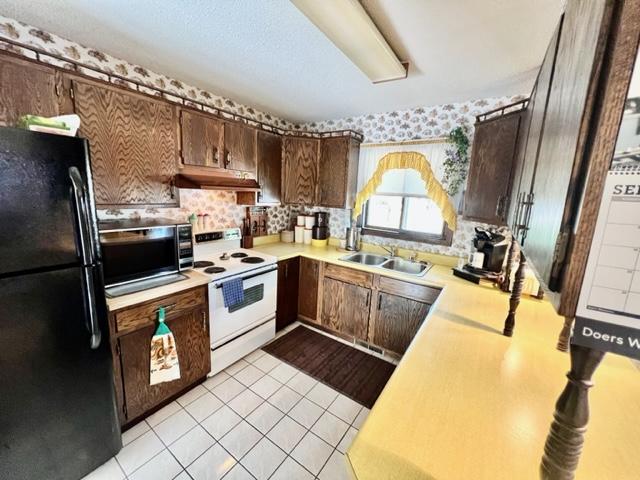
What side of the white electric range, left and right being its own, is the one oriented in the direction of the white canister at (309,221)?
left

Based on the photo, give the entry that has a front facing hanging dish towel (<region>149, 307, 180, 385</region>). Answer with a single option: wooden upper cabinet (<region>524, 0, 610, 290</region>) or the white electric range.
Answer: the wooden upper cabinet

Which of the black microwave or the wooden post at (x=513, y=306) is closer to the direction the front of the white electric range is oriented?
the wooden post

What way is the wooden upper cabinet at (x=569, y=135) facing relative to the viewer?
to the viewer's left

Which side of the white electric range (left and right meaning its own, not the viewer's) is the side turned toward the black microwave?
right

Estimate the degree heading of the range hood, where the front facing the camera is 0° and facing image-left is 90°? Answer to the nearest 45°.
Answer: approximately 315°

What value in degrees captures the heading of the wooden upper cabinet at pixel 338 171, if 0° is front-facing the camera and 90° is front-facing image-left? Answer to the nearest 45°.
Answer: approximately 45°

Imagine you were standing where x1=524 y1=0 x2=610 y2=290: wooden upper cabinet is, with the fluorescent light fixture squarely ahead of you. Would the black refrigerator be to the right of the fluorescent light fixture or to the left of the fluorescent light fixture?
left

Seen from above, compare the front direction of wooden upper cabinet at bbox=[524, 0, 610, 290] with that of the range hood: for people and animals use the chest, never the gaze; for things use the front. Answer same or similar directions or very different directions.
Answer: very different directions

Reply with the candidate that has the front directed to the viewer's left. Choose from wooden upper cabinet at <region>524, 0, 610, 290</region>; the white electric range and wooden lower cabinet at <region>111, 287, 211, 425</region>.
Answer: the wooden upper cabinet
